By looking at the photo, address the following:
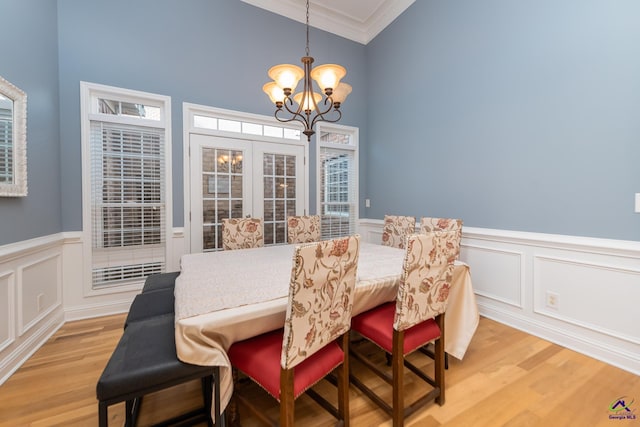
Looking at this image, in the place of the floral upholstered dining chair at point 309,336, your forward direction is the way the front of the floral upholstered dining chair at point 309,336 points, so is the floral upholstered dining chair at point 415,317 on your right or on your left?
on your right

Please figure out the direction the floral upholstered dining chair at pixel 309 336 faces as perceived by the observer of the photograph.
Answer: facing away from the viewer and to the left of the viewer

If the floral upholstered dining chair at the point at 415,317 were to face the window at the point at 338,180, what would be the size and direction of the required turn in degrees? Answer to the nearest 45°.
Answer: approximately 45° to its right

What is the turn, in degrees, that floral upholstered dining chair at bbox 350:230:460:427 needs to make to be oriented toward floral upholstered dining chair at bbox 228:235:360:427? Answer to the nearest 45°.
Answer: approximately 90° to its left

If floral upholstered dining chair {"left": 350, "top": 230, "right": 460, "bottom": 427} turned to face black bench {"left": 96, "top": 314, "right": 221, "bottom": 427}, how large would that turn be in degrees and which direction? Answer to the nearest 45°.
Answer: approximately 90° to its left

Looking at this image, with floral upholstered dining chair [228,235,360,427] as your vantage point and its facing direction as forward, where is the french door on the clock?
The french door is roughly at 1 o'clock from the floral upholstered dining chair.

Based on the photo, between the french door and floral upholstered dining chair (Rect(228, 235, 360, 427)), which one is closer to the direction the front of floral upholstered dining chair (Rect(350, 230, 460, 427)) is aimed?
the french door

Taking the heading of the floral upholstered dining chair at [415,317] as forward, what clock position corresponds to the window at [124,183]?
The window is roughly at 11 o'clock from the floral upholstered dining chair.

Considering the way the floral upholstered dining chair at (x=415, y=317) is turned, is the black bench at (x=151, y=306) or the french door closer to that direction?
the french door

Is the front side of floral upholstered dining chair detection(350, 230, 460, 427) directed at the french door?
yes

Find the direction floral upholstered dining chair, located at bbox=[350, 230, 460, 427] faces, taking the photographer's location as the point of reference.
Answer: facing away from the viewer and to the left of the viewer
